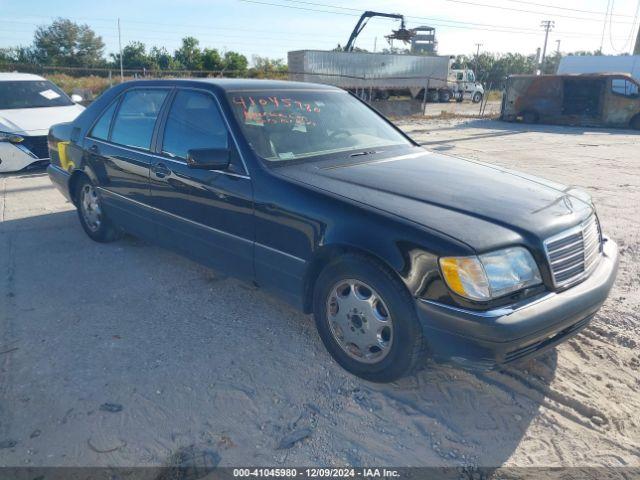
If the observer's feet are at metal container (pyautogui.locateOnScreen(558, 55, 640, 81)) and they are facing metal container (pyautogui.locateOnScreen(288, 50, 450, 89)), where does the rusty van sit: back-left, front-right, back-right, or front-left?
front-left

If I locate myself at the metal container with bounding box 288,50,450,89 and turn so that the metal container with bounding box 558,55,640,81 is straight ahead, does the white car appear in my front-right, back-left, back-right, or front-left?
back-right

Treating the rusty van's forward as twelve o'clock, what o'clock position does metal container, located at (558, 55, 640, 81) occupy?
The metal container is roughly at 9 o'clock from the rusty van.

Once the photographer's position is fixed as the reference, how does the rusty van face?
facing to the right of the viewer

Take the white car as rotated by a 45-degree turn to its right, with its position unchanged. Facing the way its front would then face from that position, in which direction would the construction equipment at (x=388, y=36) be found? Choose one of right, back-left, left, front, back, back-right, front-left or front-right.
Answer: back-left

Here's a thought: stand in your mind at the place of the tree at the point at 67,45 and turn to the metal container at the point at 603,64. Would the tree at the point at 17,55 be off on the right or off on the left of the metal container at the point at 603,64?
right

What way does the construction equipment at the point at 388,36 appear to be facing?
to the viewer's right

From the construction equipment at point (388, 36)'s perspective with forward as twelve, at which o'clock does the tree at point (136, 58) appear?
The tree is roughly at 7 o'clock from the construction equipment.

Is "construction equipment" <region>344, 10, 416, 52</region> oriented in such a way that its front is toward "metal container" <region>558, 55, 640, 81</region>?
yes

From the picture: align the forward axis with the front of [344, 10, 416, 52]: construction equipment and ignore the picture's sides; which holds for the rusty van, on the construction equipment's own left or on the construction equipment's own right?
on the construction equipment's own right

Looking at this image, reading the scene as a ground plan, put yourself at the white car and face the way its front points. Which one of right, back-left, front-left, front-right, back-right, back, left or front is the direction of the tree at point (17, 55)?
back-left
